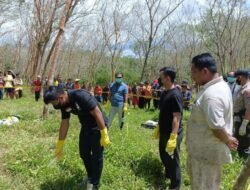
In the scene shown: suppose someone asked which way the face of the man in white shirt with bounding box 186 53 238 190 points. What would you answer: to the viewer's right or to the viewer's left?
to the viewer's left

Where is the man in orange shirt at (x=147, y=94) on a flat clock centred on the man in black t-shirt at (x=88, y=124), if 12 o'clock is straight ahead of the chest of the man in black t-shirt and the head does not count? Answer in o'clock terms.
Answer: The man in orange shirt is roughly at 5 o'clock from the man in black t-shirt.

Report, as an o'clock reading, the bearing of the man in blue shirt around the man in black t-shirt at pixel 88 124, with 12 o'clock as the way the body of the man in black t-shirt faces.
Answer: The man in blue shirt is roughly at 5 o'clock from the man in black t-shirt.

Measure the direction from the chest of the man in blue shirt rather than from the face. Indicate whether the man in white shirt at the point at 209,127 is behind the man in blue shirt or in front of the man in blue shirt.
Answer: in front

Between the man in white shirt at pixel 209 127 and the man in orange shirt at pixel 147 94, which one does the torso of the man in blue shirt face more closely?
the man in white shirt

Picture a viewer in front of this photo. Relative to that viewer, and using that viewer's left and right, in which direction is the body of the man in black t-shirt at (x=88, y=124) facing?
facing the viewer and to the left of the viewer

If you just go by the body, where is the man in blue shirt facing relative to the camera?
toward the camera

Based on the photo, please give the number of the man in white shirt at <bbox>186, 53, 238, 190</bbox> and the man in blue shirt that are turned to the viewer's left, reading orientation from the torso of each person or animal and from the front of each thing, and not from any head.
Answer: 1

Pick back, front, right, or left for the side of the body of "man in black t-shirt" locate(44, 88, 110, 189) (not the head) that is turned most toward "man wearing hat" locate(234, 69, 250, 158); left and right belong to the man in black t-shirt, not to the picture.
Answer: back

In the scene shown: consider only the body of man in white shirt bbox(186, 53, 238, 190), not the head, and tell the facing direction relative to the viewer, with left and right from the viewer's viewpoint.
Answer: facing to the left of the viewer
